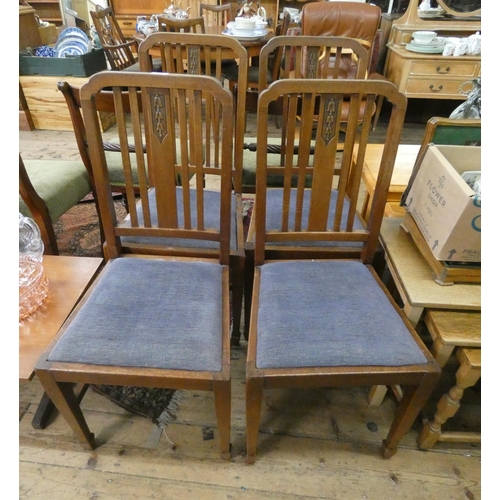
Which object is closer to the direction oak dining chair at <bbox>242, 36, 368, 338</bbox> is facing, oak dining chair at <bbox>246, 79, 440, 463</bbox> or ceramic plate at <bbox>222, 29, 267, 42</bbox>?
the oak dining chair

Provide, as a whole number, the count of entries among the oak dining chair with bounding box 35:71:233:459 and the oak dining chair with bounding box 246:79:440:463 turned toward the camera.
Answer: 2

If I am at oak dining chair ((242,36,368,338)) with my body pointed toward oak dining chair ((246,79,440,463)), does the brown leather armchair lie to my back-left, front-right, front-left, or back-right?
back-left

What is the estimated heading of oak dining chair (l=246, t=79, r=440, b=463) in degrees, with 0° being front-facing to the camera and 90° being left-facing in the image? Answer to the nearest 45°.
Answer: approximately 0°

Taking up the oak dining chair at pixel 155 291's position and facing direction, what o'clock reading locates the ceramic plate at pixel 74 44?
The ceramic plate is roughly at 6 o'clock from the oak dining chair.
